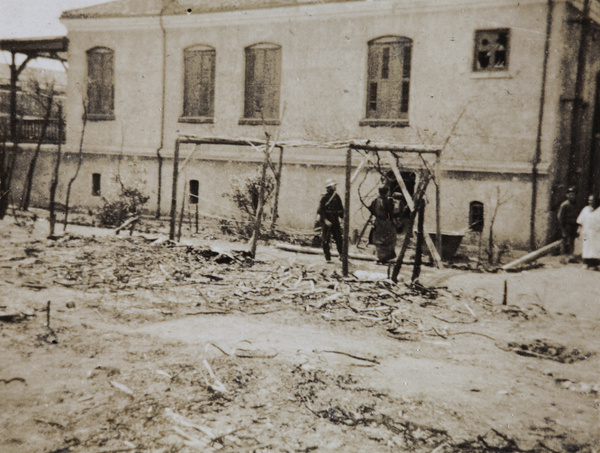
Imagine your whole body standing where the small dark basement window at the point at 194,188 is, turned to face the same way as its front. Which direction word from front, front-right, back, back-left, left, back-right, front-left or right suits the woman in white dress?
front-left

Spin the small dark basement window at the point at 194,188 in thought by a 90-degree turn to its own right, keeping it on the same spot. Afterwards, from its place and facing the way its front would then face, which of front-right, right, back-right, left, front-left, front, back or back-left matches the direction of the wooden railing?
front-right

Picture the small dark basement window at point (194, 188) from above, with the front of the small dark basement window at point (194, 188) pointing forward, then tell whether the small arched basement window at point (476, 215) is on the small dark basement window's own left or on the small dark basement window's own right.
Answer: on the small dark basement window's own left

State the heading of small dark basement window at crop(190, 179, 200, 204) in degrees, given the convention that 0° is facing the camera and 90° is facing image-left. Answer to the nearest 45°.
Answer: approximately 0°

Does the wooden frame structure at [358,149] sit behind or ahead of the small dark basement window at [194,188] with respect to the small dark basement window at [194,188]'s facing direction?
ahead

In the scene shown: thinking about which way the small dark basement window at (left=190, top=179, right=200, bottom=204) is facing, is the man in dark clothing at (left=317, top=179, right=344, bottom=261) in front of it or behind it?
in front

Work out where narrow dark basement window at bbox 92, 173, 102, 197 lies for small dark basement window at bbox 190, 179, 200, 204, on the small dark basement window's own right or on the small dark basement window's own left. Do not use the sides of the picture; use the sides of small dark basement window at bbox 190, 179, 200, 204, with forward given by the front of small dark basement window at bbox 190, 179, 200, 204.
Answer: on the small dark basement window's own right

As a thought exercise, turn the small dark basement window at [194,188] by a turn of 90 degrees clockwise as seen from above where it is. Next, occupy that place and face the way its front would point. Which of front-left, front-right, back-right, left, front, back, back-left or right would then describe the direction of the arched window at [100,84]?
front-right
